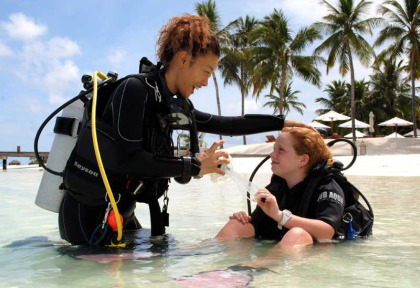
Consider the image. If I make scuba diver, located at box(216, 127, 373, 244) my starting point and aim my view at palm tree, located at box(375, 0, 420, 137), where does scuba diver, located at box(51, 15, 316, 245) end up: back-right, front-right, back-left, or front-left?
back-left

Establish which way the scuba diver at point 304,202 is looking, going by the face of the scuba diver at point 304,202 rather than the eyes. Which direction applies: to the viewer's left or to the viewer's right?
to the viewer's left

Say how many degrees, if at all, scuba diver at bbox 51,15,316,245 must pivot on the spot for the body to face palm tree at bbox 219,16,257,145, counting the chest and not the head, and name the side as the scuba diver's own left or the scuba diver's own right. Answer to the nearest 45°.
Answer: approximately 90° to the scuba diver's own left

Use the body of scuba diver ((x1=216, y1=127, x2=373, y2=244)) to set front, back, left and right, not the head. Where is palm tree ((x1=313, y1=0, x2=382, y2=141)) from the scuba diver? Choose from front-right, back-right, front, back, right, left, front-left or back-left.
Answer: back-right

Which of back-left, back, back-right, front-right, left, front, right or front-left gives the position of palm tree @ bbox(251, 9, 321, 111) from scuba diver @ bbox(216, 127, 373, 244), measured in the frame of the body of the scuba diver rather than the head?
back-right

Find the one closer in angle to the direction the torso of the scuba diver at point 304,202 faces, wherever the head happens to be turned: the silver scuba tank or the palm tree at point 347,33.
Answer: the silver scuba tank

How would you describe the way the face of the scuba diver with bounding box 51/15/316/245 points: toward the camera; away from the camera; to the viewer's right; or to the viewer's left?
to the viewer's right

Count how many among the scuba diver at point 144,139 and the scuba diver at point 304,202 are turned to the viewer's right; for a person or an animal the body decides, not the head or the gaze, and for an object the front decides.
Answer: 1

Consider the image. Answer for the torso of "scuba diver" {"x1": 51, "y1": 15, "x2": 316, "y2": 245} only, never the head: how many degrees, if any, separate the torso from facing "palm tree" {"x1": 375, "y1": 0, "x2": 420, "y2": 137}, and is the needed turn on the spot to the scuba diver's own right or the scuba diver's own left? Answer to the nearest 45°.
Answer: approximately 45° to the scuba diver's own left

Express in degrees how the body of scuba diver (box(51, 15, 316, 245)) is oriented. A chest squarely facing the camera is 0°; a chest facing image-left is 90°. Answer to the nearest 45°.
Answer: approximately 270°

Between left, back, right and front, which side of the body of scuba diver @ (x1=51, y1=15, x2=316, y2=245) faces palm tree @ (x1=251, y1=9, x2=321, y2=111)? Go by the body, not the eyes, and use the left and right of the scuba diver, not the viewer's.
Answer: left

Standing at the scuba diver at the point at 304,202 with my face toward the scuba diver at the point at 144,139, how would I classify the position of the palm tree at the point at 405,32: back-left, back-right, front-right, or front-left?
back-right
